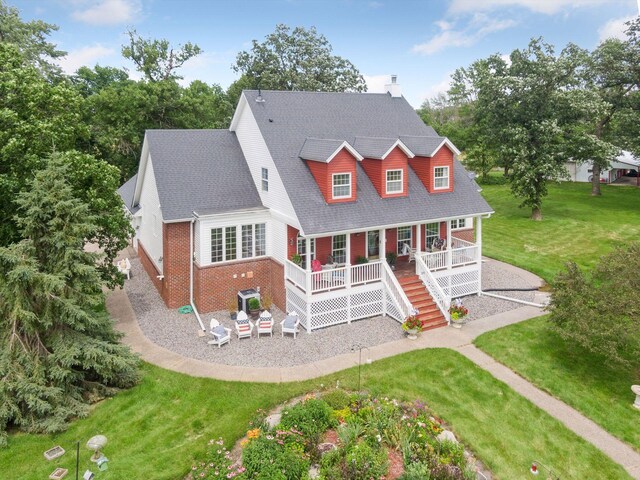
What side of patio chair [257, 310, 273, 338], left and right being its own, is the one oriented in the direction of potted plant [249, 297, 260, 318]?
back

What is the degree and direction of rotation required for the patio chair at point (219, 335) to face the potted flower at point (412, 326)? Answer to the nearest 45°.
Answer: approximately 45° to its left

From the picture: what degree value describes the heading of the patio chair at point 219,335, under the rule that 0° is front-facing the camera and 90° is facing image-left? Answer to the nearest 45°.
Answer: approximately 315°

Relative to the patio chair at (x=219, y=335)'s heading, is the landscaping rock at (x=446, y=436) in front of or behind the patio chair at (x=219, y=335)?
in front

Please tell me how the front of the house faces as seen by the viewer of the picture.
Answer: facing the viewer and to the right of the viewer

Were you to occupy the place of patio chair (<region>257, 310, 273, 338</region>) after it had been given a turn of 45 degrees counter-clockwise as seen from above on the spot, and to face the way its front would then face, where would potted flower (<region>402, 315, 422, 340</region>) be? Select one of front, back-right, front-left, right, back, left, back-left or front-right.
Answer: front-left

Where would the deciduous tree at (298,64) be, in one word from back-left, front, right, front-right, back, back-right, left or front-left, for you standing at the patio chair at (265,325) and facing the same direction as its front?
back

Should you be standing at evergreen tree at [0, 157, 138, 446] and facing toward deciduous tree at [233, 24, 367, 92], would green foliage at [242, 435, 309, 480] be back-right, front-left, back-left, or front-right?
back-right

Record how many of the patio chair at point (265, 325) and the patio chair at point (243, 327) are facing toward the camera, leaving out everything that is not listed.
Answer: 2

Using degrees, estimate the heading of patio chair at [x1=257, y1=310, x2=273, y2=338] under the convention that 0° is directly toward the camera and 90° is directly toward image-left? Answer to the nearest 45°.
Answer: approximately 0°

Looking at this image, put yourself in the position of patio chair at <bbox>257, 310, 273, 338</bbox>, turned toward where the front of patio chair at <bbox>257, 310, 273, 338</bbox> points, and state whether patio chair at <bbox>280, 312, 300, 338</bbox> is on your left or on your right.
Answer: on your left

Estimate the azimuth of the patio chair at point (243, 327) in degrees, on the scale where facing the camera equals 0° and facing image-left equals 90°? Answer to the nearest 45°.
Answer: approximately 0°
